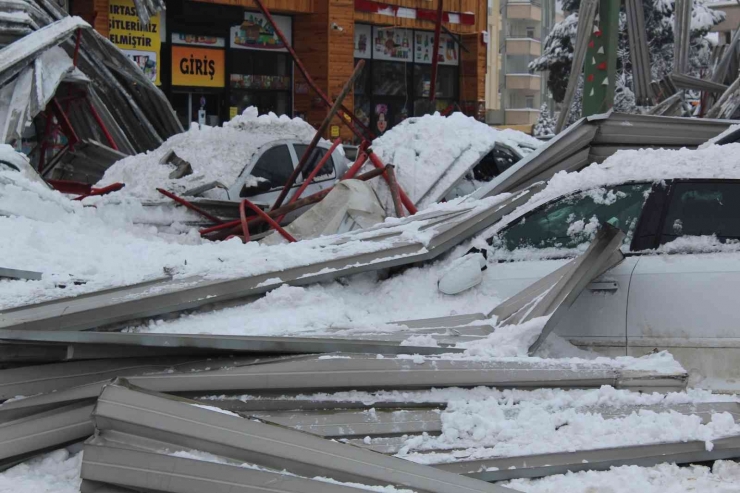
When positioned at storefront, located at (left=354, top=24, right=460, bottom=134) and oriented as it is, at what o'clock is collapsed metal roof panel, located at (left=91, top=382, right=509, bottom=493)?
The collapsed metal roof panel is roughly at 12 o'clock from the storefront.

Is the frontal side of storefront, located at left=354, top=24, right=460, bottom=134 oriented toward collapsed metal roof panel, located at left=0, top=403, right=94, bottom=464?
yes

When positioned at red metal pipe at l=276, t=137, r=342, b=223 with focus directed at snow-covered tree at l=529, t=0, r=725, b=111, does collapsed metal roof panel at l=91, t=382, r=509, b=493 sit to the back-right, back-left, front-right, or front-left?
back-right

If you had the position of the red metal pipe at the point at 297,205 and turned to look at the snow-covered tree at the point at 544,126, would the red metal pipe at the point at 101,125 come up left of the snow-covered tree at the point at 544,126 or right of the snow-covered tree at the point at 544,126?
left

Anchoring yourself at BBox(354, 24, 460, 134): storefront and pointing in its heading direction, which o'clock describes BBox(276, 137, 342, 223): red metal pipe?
The red metal pipe is roughly at 12 o'clock from the storefront.

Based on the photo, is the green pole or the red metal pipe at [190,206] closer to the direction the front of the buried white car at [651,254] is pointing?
the red metal pipe

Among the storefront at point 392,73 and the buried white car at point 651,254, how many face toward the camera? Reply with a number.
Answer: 1

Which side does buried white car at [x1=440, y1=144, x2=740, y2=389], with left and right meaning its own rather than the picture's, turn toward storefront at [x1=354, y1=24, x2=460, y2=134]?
right

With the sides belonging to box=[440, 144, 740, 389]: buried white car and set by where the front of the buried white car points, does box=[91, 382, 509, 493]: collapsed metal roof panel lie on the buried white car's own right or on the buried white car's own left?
on the buried white car's own left

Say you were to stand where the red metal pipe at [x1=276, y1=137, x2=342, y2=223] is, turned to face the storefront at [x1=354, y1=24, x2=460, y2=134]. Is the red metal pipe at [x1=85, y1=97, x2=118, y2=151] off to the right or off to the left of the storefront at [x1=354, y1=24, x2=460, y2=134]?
left

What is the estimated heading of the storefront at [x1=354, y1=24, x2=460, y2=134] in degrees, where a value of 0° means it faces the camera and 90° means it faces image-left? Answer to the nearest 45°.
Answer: approximately 0°

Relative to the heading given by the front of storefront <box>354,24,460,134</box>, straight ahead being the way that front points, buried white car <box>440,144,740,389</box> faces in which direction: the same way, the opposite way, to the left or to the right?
to the right

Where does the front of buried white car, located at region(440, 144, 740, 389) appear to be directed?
to the viewer's left

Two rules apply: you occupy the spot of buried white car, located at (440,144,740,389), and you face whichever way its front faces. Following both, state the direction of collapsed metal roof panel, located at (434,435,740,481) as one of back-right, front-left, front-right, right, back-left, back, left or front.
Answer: left

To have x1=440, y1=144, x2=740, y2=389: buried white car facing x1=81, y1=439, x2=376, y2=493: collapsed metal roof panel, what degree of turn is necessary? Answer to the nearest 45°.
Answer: approximately 45° to its left
